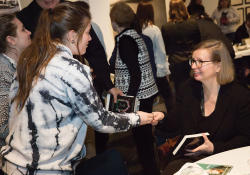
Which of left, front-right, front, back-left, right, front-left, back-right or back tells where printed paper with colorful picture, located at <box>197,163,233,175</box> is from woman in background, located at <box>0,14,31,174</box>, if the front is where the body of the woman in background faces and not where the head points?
front-right

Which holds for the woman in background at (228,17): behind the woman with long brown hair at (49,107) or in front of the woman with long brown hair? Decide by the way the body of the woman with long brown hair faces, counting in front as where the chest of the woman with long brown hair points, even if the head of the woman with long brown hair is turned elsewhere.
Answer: in front

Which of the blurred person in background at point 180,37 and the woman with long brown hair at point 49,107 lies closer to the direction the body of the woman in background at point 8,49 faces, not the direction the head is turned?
the blurred person in background

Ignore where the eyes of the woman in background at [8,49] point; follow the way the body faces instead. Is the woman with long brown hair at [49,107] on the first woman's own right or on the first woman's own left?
on the first woman's own right

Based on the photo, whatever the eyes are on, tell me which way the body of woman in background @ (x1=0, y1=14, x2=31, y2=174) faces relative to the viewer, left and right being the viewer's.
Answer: facing to the right of the viewer

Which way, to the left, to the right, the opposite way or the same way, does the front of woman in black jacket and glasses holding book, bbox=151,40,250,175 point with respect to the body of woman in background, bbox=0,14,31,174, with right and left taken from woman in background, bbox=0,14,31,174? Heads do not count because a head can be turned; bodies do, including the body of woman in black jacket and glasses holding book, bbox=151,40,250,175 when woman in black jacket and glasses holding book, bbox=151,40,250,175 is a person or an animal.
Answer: the opposite way

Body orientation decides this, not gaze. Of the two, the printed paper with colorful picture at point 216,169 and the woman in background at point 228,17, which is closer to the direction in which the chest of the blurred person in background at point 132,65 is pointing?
the woman in background

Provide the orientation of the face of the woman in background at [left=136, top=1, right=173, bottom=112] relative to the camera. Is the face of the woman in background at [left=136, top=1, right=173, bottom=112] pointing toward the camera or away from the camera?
away from the camera

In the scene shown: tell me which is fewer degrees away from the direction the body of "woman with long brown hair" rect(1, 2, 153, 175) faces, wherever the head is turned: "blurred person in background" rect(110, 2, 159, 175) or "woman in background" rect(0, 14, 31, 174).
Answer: the blurred person in background

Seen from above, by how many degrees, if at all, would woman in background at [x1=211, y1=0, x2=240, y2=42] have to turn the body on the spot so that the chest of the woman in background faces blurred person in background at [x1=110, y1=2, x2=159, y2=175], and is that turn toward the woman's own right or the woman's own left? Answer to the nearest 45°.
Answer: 0° — they already face them

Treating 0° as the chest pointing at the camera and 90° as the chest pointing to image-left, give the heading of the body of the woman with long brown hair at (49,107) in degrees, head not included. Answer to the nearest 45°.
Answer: approximately 225°
